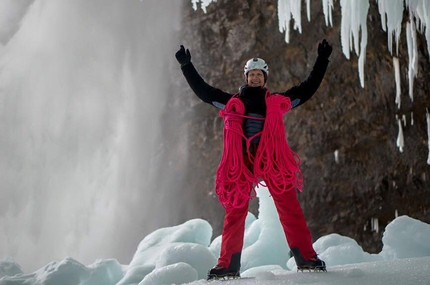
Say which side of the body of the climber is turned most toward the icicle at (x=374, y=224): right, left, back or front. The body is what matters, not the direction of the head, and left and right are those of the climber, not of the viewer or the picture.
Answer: back

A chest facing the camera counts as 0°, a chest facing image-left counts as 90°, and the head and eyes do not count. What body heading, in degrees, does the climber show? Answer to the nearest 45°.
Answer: approximately 0°

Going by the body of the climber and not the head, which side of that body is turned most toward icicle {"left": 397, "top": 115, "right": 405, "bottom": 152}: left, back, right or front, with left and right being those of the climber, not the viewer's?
back
